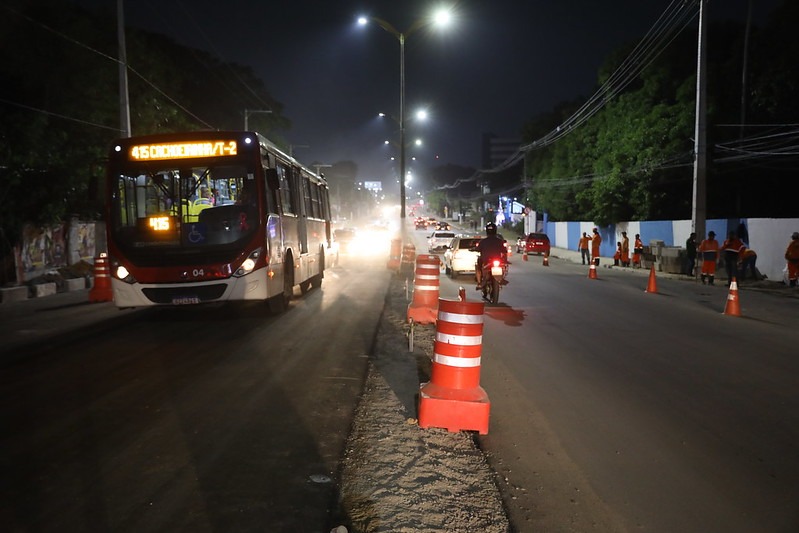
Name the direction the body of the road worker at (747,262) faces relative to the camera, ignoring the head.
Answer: to the viewer's left

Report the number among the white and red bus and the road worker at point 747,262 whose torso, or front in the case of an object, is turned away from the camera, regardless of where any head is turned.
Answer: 0

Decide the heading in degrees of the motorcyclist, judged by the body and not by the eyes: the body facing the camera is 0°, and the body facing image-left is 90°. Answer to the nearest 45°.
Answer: approximately 180°

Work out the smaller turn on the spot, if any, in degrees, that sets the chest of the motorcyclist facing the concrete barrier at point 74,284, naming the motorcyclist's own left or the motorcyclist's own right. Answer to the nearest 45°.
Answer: approximately 90° to the motorcyclist's own left

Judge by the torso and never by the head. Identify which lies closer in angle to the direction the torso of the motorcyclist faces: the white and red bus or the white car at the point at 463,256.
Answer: the white car

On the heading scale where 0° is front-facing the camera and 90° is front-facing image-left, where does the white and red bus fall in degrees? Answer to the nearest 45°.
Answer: approximately 0°

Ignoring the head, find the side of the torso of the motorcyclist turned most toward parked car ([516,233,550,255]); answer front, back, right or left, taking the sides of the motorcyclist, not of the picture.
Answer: front

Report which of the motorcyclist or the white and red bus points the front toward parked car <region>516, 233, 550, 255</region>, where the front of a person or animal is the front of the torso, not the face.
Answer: the motorcyclist
